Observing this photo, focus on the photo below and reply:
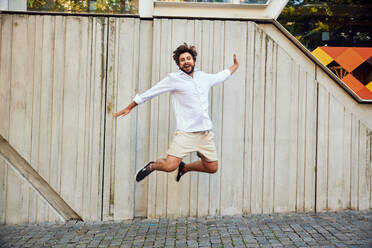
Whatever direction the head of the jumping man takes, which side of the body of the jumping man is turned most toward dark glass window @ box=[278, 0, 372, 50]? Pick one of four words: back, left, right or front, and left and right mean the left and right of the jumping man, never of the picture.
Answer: left

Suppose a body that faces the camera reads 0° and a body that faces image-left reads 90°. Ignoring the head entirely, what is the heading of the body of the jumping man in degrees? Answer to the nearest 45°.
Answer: approximately 315°
